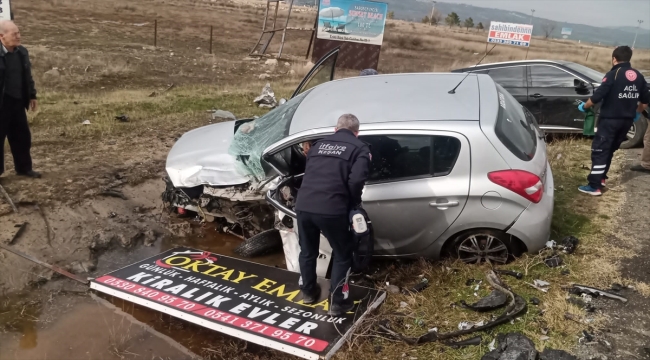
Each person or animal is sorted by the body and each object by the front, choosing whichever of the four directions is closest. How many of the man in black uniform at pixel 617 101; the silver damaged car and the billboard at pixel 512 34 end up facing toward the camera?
1

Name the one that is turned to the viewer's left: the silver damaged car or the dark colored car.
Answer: the silver damaged car

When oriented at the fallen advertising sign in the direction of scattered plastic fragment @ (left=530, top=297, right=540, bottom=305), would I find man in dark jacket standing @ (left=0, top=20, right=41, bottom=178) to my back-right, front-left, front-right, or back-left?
back-left

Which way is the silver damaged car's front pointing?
to the viewer's left

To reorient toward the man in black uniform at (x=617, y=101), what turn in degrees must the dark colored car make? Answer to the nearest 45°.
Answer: approximately 45° to its right

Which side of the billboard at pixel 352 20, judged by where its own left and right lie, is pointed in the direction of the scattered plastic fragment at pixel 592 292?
front

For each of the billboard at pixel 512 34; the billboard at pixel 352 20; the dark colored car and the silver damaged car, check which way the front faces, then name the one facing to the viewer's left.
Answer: the silver damaged car

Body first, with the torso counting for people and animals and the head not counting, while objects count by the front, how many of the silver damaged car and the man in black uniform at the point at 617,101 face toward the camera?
0

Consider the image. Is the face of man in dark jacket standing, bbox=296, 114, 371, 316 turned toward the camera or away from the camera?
away from the camera

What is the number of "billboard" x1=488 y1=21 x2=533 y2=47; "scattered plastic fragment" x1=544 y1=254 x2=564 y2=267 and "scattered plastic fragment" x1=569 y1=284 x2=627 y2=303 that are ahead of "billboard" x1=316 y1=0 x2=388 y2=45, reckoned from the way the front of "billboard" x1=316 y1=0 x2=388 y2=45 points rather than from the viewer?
2

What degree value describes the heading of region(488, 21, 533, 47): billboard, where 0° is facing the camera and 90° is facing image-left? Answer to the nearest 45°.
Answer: approximately 0°

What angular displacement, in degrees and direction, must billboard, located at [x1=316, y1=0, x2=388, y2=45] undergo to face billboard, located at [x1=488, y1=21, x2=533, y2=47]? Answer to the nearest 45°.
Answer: approximately 135° to its left

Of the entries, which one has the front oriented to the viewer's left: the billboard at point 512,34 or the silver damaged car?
the silver damaged car

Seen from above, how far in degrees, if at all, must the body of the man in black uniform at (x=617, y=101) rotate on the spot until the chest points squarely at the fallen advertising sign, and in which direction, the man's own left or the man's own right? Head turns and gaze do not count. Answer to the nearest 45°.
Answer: approximately 90° to the man's own left

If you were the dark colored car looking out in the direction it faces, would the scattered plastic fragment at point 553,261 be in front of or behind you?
in front
